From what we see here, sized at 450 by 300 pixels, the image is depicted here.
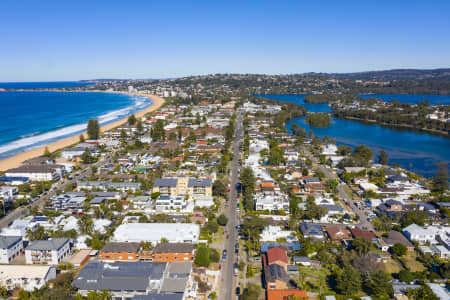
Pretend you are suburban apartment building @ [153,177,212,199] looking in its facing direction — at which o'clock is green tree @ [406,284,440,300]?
The green tree is roughly at 11 o'clock from the suburban apartment building.

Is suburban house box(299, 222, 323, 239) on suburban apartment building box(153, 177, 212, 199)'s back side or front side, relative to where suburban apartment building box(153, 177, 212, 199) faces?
on the front side

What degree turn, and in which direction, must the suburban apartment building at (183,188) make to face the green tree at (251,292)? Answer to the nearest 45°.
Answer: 0° — it already faces it

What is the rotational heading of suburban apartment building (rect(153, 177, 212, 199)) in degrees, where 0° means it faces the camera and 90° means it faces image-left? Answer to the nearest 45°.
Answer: approximately 0°

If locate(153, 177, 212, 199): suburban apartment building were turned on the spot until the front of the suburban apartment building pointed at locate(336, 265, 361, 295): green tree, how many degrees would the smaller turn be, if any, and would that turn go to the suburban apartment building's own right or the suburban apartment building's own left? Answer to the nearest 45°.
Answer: approximately 45° to the suburban apartment building's own left

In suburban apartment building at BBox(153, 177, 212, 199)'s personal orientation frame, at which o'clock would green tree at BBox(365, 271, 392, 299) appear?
The green tree is roughly at 11 o'clock from the suburban apartment building.

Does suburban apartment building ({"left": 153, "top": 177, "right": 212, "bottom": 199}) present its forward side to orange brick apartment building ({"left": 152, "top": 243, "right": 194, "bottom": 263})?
yes

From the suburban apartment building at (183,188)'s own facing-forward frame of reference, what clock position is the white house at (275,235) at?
The white house is roughly at 11 o'clock from the suburban apartment building.

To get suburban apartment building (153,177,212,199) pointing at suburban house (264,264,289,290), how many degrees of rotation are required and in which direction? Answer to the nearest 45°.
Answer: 0° — it already faces it

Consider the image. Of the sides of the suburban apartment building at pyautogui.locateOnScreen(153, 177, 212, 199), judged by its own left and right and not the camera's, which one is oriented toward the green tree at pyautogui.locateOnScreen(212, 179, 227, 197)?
left

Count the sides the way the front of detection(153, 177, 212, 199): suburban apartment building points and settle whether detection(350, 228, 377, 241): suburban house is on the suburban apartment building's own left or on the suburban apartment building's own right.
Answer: on the suburban apartment building's own left

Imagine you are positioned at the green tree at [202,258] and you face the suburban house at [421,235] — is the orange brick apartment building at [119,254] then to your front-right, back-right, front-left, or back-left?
back-left

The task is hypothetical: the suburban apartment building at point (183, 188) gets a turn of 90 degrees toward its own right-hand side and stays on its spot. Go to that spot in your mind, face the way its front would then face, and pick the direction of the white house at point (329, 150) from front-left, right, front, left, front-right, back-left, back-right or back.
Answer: back-right
